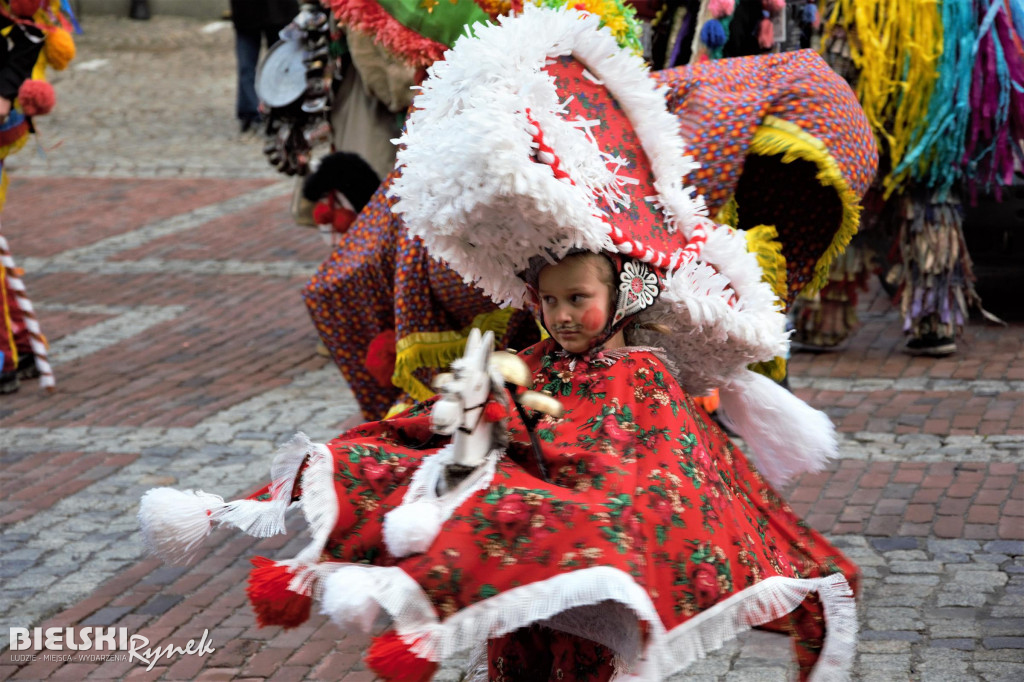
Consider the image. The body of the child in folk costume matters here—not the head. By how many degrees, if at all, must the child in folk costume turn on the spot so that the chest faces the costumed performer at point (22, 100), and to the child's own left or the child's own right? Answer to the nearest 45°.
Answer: approximately 90° to the child's own right

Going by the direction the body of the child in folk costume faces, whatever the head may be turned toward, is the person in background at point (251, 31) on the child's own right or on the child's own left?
on the child's own right

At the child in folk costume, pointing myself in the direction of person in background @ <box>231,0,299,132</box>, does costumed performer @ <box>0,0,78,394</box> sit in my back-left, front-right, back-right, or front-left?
front-left

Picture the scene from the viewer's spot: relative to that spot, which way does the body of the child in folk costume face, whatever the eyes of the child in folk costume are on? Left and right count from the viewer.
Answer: facing the viewer and to the left of the viewer

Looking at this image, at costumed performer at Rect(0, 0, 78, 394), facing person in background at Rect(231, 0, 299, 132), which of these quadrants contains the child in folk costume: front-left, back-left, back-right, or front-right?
back-right
